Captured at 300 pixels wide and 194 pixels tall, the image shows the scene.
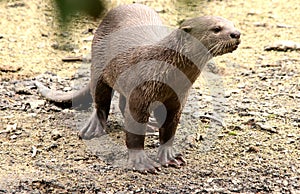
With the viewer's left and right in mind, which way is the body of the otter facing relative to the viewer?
facing the viewer and to the right of the viewer
